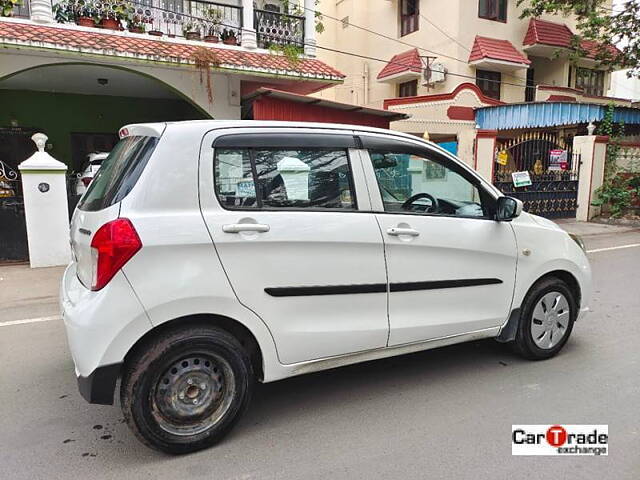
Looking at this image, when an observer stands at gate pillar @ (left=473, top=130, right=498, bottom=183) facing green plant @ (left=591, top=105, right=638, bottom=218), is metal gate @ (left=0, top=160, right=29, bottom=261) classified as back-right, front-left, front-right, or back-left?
back-right

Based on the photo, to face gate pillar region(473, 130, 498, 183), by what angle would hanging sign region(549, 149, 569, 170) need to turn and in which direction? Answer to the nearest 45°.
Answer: approximately 45° to its right

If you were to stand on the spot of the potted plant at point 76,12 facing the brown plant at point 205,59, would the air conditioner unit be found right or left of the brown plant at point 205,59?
left

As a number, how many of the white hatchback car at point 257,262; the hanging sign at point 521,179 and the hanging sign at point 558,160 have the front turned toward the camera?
2

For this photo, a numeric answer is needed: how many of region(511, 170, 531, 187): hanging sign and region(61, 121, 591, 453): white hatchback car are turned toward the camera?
1

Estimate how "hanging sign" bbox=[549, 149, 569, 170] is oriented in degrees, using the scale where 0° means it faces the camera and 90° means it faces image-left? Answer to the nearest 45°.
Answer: approximately 0°

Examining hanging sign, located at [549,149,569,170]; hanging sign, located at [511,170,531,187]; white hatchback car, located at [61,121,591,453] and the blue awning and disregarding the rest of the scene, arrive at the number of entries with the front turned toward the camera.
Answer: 3

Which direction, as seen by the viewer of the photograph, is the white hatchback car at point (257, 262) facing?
facing away from the viewer and to the right of the viewer
